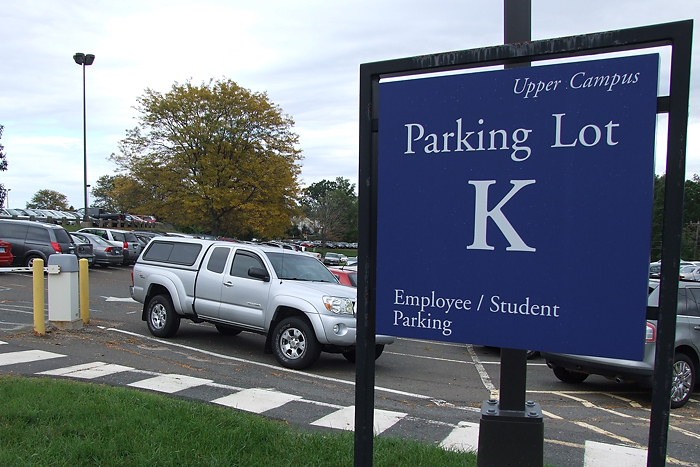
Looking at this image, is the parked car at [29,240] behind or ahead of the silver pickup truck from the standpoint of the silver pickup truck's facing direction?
behind

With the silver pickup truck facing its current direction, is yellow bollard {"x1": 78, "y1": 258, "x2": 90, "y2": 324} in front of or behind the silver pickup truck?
behind

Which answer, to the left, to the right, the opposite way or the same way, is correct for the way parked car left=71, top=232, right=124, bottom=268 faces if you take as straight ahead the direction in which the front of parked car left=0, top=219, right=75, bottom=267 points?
the same way

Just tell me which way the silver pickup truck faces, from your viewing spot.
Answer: facing the viewer and to the right of the viewer

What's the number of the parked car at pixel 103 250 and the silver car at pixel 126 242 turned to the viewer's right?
0

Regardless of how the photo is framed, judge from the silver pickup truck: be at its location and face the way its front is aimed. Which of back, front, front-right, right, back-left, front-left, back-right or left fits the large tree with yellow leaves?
back-left

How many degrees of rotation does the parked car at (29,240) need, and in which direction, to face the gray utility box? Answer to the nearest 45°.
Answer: approximately 135° to its left

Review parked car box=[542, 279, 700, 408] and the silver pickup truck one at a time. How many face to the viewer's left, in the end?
0

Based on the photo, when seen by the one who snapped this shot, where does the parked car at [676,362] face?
facing away from the viewer and to the right of the viewer

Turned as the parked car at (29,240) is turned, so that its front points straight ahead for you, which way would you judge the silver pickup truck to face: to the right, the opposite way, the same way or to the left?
the opposite way

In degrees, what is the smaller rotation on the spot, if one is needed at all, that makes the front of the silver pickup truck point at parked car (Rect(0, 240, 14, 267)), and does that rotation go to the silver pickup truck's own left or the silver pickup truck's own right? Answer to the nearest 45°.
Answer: approximately 180°
